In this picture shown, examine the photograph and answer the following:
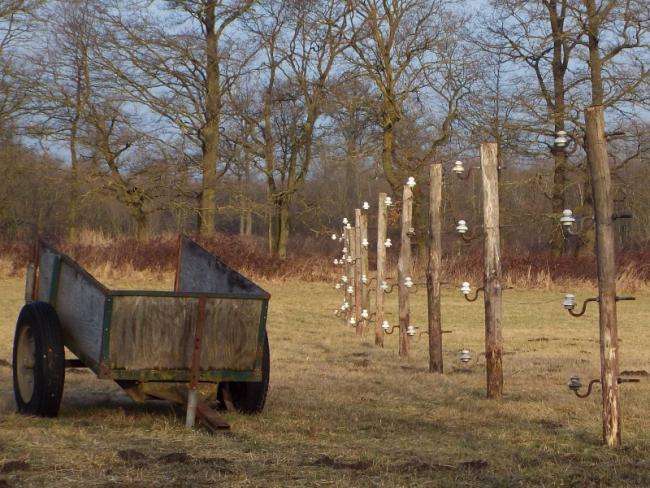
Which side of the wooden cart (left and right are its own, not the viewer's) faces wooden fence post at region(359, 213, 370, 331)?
left

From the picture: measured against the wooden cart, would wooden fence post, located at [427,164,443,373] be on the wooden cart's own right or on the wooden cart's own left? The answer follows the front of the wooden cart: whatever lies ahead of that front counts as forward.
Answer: on the wooden cart's own left

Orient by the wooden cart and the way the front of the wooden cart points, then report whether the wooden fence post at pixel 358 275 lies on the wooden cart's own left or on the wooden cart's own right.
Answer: on the wooden cart's own left

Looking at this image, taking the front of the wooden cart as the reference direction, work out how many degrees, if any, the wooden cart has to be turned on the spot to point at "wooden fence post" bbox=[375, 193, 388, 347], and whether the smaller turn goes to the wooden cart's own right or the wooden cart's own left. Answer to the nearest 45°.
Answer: approximately 90° to the wooden cart's own left

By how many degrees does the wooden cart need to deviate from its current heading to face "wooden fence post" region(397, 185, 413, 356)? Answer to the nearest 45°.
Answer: approximately 90° to its left

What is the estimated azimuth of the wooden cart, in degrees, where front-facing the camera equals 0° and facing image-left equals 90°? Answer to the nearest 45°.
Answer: approximately 315°
